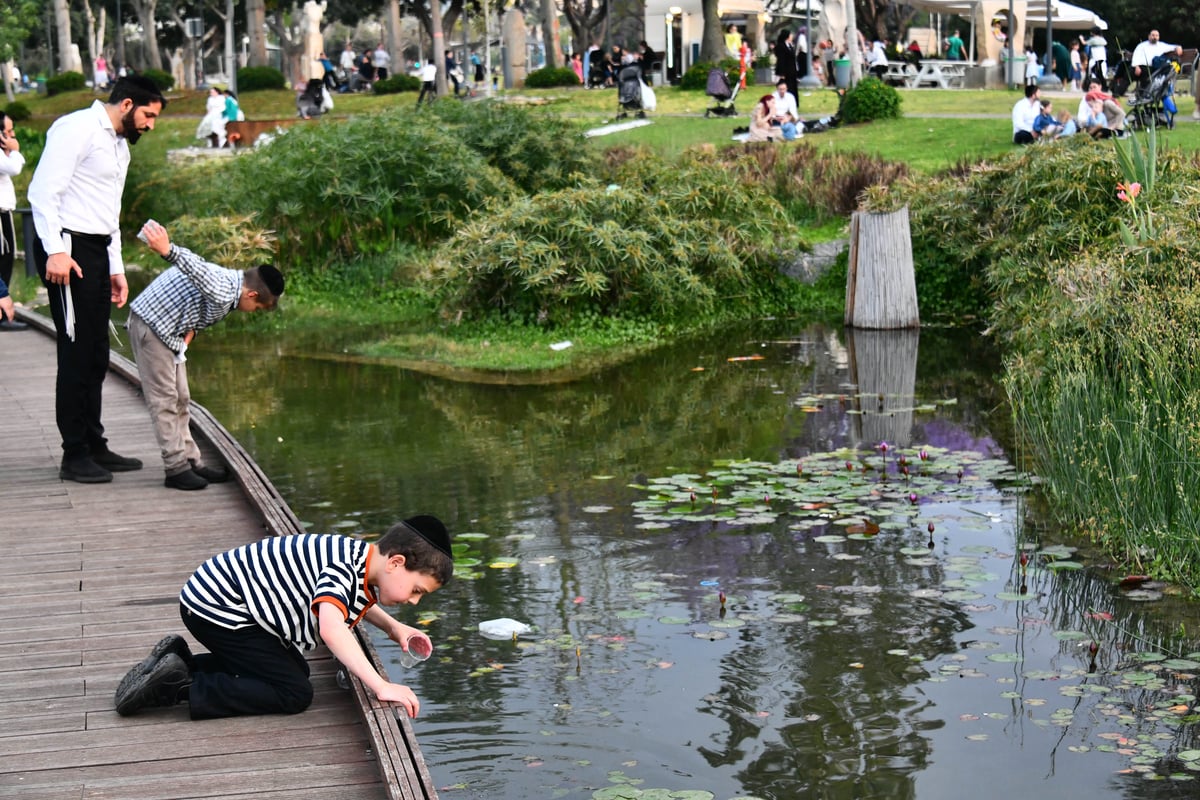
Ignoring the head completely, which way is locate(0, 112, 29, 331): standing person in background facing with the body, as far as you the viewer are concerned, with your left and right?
facing to the right of the viewer

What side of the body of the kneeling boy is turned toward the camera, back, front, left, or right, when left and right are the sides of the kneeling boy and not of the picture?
right

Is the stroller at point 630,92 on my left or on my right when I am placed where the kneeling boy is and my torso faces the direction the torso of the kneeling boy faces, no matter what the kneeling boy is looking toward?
on my left

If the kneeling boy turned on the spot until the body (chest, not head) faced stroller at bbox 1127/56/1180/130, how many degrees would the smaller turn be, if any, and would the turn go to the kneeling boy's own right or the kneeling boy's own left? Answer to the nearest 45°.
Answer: approximately 45° to the kneeling boy's own left

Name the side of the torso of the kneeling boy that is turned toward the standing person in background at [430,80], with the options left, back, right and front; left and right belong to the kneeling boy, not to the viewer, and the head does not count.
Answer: left
